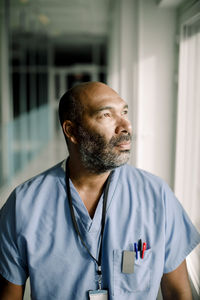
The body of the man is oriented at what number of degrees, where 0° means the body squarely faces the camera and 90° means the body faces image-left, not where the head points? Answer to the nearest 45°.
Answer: approximately 0°

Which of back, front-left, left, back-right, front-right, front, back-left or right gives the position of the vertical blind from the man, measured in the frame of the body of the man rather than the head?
back-left

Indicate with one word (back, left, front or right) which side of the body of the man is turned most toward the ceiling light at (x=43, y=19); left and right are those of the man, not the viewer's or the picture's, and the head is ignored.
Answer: back
